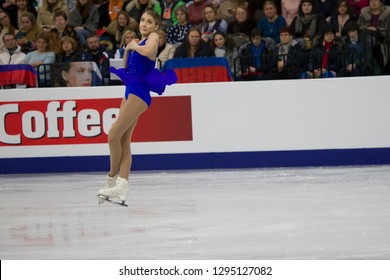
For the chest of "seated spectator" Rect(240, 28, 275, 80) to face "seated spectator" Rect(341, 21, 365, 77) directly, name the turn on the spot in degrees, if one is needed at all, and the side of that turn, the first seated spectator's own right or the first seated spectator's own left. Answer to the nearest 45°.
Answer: approximately 90° to the first seated spectator's own left

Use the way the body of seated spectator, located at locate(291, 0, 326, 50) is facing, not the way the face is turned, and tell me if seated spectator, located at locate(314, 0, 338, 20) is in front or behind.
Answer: behind

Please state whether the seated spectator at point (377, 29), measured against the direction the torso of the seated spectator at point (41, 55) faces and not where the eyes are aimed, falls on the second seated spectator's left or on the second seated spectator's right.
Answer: on the second seated spectator's left

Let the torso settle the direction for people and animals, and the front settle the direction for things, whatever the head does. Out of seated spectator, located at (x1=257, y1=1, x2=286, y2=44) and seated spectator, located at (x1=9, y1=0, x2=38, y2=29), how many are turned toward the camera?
2

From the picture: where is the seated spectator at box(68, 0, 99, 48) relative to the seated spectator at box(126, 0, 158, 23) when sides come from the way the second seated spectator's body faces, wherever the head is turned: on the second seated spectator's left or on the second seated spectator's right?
on the second seated spectator's right

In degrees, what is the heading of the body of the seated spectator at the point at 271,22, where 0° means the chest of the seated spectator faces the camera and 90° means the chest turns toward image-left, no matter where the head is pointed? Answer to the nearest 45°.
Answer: approximately 0°

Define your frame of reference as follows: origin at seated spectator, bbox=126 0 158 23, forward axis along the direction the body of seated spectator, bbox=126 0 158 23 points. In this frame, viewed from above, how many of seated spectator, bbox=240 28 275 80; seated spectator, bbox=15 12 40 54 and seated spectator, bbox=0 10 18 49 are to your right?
2
